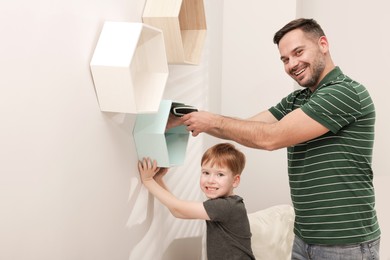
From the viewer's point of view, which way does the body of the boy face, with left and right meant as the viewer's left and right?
facing to the left of the viewer

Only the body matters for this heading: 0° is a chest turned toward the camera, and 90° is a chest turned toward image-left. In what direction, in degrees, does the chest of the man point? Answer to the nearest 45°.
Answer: approximately 90°
